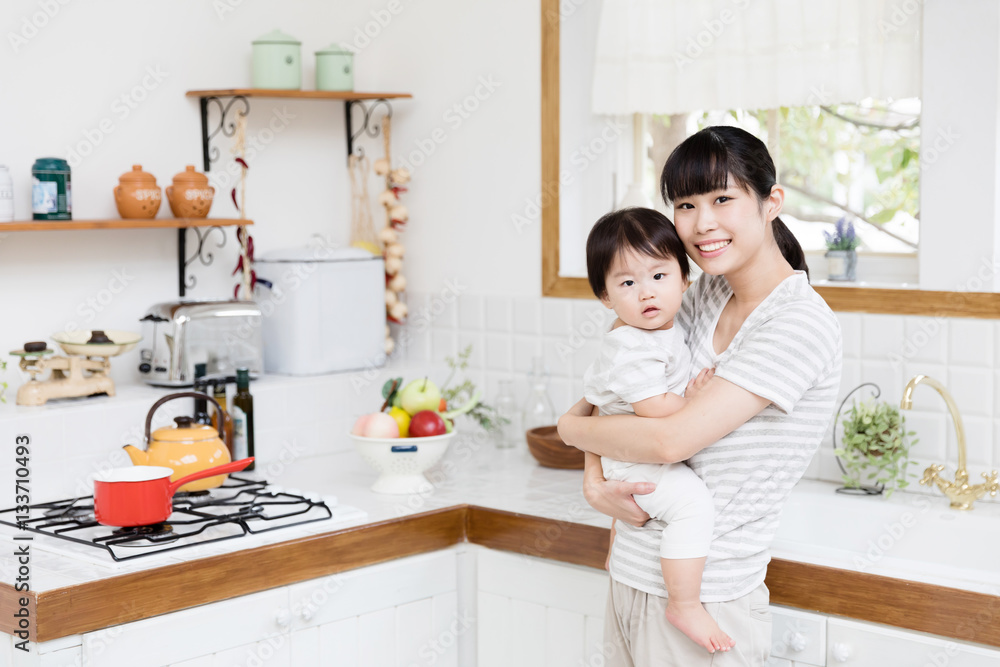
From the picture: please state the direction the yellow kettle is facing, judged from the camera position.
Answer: facing to the left of the viewer

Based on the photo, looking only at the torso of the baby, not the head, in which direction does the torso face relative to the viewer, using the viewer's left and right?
facing the viewer and to the right of the viewer

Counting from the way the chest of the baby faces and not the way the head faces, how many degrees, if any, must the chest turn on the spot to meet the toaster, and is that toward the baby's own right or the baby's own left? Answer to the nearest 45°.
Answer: approximately 180°

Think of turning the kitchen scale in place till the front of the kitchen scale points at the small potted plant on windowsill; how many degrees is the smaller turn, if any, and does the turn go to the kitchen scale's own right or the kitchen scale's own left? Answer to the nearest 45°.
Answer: approximately 45° to the kitchen scale's own left

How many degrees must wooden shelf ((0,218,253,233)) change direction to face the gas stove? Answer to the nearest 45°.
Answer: approximately 45° to its right

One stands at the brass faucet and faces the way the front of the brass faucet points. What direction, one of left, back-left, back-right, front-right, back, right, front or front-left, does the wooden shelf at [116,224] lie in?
front-right

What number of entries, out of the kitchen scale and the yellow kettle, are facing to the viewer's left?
1

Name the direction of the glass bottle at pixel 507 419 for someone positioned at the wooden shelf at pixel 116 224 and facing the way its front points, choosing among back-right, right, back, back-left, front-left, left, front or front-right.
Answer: front-left

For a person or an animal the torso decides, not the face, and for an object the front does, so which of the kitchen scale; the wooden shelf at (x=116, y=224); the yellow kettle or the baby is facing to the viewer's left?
the yellow kettle
